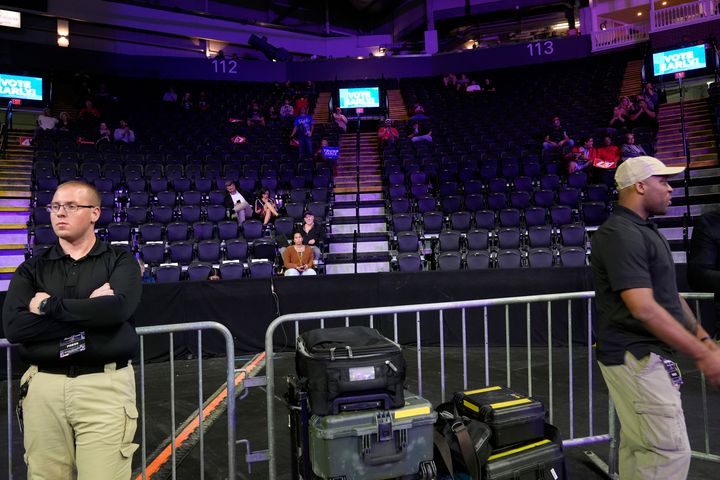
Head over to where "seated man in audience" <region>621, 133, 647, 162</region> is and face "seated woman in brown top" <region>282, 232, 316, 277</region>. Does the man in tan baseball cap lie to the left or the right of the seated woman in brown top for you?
left

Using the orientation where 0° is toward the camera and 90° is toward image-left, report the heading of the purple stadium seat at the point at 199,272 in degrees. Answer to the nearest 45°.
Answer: approximately 0°

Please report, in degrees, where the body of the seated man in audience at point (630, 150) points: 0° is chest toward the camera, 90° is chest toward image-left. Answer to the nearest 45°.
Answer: approximately 45°

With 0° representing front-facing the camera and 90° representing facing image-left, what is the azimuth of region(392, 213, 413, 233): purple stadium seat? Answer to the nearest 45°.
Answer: approximately 0°

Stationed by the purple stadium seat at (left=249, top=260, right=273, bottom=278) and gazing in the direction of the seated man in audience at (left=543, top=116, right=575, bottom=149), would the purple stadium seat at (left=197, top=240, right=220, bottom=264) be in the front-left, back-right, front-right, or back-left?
back-left

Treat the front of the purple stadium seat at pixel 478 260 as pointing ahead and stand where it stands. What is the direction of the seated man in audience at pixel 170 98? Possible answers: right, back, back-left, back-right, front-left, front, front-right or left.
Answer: back-right

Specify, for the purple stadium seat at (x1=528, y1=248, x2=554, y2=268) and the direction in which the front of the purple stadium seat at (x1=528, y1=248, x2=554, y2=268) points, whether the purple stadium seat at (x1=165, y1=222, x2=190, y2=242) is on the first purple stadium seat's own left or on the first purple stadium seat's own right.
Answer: on the first purple stadium seat's own right
